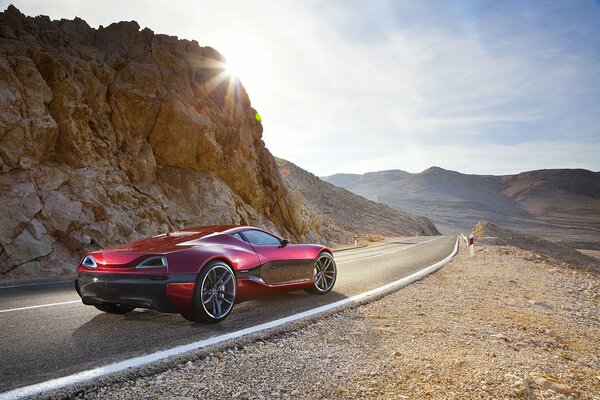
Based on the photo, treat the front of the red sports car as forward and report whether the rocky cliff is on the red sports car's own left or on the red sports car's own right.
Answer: on the red sports car's own left

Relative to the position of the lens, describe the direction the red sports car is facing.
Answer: facing away from the viewer and to the right of the viewer
